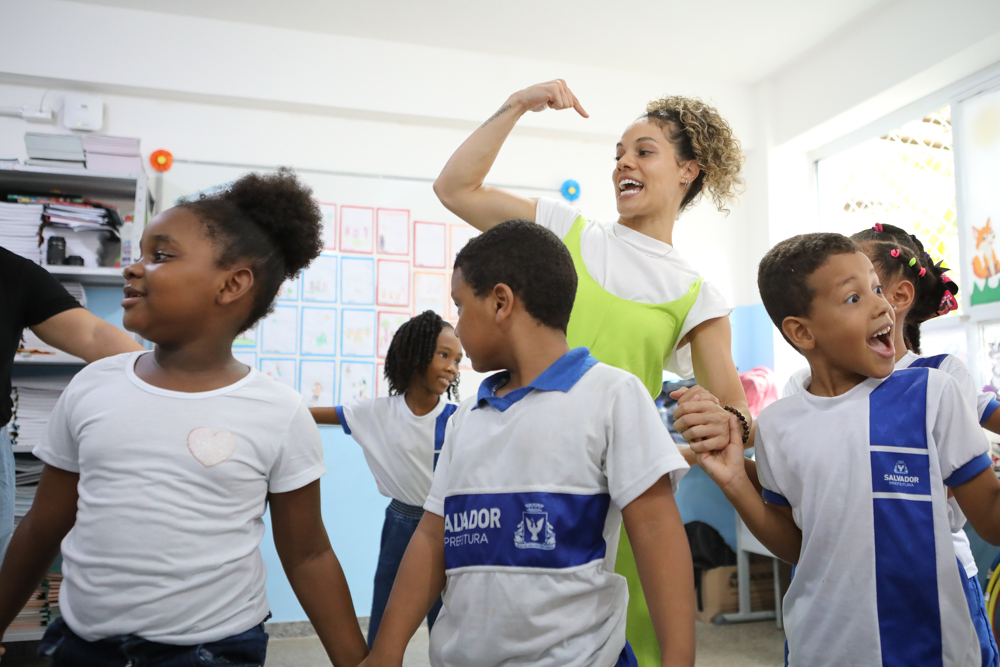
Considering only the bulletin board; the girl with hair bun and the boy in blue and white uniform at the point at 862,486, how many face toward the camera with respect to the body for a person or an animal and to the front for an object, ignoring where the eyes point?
3

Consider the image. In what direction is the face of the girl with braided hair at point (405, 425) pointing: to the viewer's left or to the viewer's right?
to the viewer's right

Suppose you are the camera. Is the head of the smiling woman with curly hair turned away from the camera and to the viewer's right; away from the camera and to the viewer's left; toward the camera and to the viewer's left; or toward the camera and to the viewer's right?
toward the camera and to the viewer's left

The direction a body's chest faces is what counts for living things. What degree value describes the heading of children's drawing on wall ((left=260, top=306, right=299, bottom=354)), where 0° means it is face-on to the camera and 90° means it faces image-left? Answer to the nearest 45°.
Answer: approximately 0°

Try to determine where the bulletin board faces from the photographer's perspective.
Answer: facing the viewer

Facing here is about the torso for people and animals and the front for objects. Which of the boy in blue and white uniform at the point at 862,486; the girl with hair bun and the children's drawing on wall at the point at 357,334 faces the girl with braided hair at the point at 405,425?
the children's drawing on wall

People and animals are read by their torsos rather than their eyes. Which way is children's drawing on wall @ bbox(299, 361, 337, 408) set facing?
toward the camera

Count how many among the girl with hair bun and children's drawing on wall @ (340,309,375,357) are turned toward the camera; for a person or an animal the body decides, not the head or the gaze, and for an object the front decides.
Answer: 2

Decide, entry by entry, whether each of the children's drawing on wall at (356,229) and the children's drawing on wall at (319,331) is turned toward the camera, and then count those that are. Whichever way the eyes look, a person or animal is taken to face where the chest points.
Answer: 2

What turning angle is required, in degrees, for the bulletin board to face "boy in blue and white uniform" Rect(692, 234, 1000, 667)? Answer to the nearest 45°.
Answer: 0° — it already faces them

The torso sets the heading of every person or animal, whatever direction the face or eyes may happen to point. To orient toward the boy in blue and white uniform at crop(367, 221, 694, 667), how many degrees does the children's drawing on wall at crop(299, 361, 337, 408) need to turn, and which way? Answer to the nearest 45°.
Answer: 0° — it already faces them

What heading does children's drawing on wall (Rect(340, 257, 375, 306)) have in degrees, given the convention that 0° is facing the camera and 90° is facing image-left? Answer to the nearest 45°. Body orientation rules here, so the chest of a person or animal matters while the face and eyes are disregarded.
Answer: approximately 0°

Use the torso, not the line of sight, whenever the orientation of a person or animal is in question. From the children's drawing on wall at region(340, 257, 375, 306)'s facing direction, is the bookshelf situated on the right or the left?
on its right
